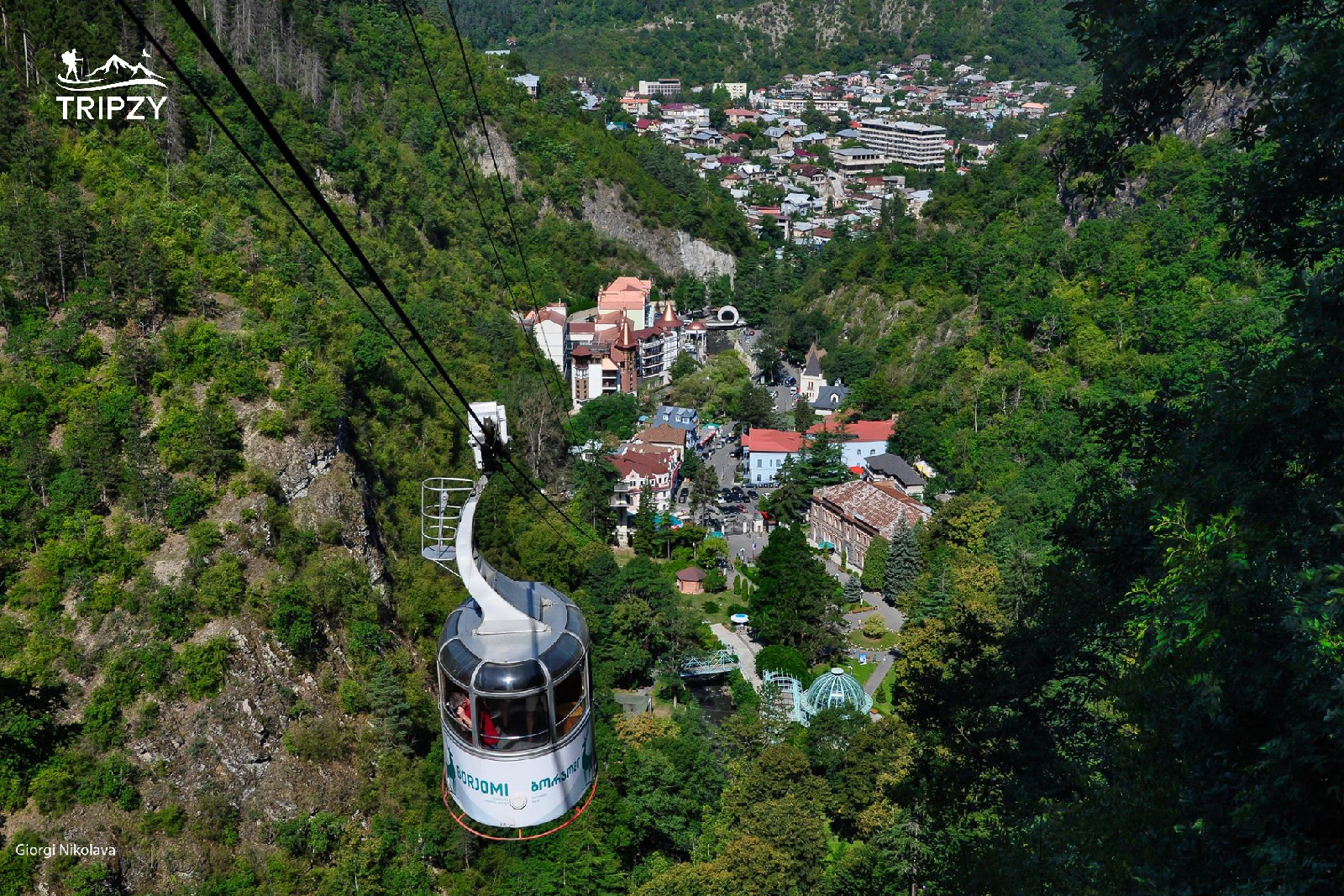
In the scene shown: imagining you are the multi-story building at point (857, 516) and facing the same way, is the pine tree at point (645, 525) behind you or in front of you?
in front

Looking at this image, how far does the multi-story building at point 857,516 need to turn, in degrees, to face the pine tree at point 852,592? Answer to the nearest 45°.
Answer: approximately 45° to its left

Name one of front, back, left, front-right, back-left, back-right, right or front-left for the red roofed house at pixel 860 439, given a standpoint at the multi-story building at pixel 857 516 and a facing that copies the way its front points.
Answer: back-right

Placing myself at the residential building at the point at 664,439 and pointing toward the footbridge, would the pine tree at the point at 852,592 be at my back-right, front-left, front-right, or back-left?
front-left

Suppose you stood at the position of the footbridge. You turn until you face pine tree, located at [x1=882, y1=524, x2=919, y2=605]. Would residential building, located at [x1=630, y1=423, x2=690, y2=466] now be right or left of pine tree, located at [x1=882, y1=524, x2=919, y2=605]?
left

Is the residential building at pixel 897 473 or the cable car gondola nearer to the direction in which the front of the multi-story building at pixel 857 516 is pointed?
the cable car gondola

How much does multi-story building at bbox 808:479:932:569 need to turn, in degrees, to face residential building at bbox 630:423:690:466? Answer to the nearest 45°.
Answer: approximately 90° to its right

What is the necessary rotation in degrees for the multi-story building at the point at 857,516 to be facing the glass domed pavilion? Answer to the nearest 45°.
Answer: approximately 45° to its left

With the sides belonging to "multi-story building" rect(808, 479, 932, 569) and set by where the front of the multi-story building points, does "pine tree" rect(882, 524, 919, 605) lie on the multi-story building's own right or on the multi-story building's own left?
on the multi-story building's own left

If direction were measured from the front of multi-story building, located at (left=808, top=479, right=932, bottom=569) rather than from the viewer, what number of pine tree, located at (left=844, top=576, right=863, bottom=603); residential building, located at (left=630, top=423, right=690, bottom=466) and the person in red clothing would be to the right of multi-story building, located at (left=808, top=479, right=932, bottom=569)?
1

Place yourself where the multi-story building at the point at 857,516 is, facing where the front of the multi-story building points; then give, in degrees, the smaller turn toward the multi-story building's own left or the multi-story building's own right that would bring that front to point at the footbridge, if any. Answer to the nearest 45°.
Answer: approximately 45° to the multi-story building's own left

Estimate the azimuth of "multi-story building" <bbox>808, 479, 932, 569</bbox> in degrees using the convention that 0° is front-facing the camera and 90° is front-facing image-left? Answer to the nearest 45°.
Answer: approximately 45°

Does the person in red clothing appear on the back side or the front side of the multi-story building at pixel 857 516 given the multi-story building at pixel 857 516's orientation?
on the front side

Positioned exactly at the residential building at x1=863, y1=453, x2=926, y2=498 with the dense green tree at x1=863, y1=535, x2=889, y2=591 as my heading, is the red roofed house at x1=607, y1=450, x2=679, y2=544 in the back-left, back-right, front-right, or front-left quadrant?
front-right
